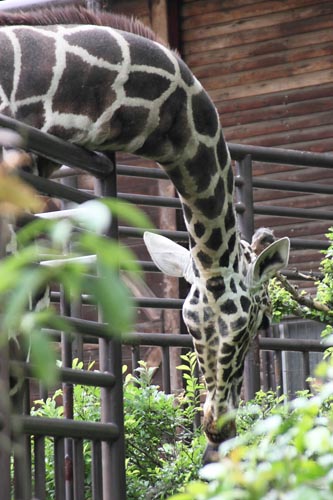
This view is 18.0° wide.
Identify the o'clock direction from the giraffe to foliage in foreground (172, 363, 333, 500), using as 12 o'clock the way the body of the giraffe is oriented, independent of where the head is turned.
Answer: The foliage in foreground is roughly at 3 o'clock from the giraffe.

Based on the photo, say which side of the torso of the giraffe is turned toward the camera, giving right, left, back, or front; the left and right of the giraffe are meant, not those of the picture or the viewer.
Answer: right
